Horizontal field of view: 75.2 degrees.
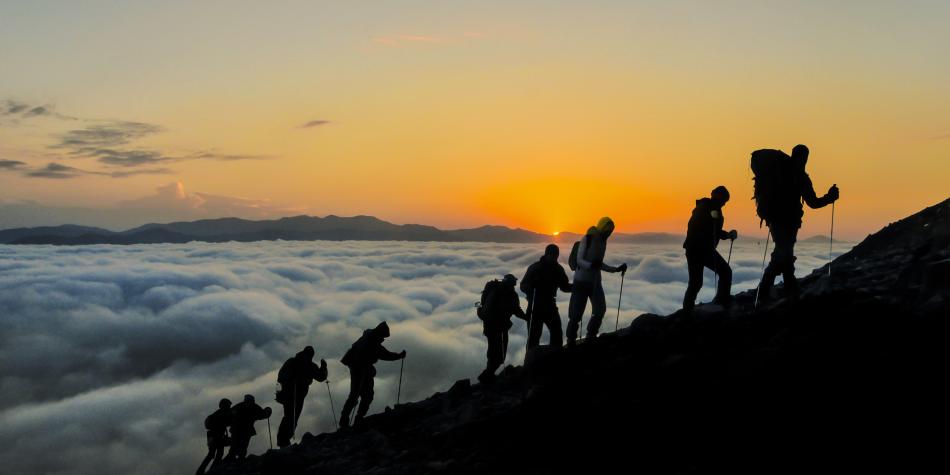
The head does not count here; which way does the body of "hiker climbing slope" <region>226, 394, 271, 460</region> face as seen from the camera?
to the viewer's right

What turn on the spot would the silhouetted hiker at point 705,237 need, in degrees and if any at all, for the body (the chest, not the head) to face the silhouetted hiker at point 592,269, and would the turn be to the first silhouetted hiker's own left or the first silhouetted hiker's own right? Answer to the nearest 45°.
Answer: approximately 180°

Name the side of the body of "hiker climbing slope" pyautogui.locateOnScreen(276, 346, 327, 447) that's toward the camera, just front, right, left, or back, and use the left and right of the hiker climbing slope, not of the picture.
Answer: right

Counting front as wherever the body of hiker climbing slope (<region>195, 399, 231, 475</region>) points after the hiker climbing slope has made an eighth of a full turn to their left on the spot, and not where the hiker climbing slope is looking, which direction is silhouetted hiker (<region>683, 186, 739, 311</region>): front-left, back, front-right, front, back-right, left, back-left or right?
right

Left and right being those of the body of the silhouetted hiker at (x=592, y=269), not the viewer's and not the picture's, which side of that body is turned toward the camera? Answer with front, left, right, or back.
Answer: right

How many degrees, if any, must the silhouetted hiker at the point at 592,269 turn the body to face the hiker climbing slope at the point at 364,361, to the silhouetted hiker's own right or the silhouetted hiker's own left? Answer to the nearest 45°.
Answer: approximately 135° to the silhouetted hiker's own left

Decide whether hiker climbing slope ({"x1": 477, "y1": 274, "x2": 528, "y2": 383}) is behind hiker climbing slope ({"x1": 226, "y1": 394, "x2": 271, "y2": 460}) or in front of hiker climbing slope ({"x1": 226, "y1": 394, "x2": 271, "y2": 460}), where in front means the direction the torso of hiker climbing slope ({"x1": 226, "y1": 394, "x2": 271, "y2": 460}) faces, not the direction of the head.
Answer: in front

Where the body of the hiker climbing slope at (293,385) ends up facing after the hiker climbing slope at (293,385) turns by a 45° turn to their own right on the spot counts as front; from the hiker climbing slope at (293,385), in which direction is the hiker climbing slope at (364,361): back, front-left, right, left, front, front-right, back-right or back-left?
front

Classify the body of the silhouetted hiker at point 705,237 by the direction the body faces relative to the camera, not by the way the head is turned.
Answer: to the viewer's right

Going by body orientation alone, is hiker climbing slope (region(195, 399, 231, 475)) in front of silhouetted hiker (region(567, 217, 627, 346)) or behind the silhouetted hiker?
behind

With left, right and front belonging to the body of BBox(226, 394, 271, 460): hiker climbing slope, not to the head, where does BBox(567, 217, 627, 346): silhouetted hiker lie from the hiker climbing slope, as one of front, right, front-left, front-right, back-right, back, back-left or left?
front-right

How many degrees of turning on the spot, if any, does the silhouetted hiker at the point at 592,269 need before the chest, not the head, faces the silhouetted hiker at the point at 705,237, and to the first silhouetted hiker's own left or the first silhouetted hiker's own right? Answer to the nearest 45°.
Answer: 0° — they already face them

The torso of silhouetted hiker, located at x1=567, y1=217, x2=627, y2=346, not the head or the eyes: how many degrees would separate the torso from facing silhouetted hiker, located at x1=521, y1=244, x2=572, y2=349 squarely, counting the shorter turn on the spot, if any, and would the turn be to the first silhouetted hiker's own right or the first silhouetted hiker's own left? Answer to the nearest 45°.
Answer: approximately 135° to the first silhouetted hiker's own left

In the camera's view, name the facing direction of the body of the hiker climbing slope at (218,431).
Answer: to the viewer's right

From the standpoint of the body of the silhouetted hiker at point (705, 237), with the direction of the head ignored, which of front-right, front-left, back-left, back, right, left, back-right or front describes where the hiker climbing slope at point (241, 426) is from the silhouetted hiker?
back

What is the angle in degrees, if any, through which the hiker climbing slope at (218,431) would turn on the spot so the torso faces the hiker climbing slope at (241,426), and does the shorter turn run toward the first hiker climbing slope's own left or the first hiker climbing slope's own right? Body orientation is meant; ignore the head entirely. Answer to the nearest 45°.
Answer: approximately 45° to the first hiker climbing slope's own right

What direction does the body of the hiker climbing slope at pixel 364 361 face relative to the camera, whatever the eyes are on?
to the viewer's right

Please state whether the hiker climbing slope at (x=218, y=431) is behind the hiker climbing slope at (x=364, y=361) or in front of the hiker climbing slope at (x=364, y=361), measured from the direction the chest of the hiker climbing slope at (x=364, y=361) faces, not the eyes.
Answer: behind
